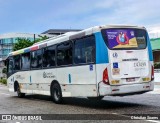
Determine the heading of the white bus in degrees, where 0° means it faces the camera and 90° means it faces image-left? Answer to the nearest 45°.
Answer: approximately 135°
